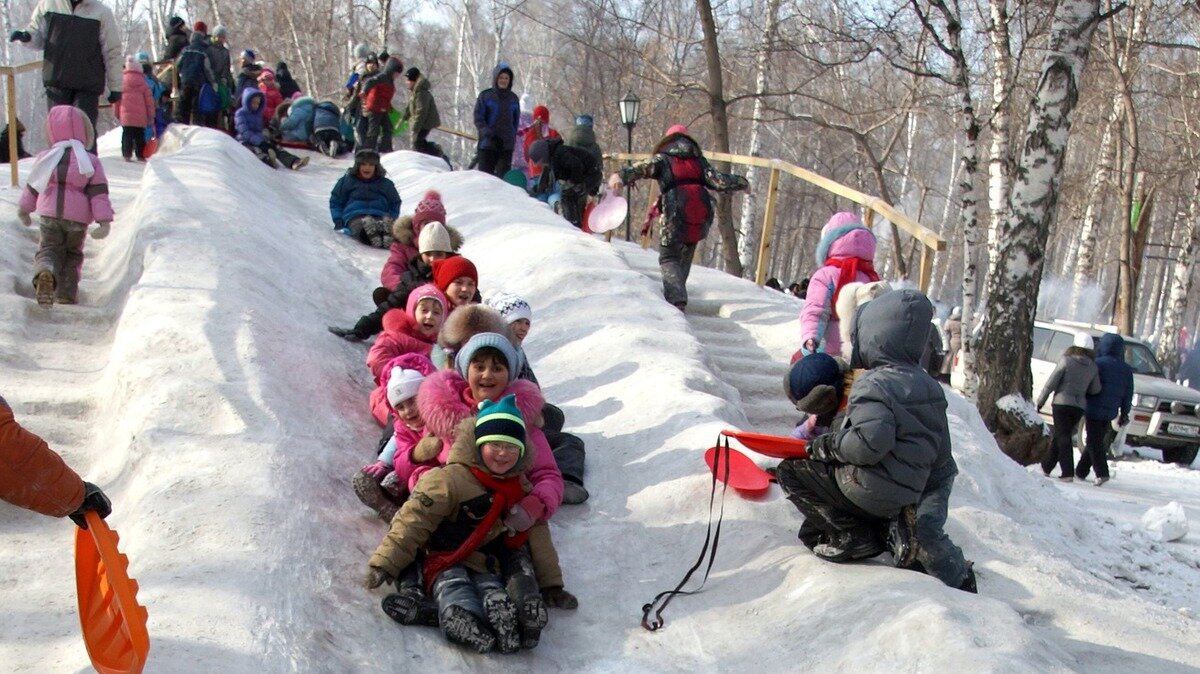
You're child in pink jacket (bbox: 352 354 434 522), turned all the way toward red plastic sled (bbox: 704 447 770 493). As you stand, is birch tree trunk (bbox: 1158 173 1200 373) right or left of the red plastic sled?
left

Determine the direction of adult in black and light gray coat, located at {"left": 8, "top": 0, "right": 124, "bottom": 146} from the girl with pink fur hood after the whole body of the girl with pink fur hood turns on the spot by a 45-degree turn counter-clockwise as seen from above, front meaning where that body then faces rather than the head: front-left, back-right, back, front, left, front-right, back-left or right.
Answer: back

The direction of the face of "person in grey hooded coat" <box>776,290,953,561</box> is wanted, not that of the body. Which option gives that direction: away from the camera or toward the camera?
away from the camera

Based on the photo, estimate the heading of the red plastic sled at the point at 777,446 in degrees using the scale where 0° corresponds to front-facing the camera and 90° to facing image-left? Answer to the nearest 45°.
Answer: approximately 90°

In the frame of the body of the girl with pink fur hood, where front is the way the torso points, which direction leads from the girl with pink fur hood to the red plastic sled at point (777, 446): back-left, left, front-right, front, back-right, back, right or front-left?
left
